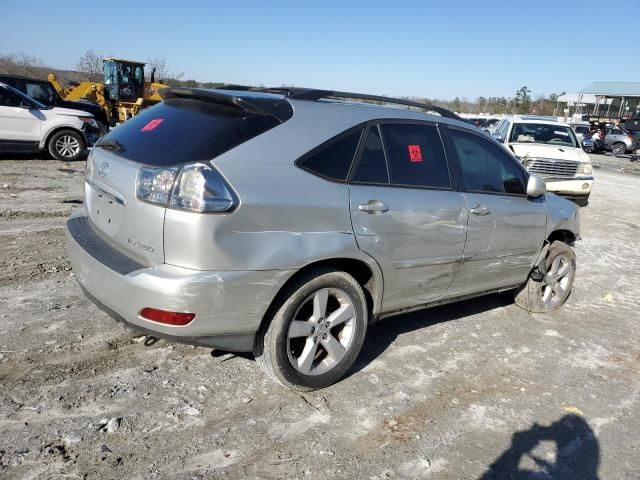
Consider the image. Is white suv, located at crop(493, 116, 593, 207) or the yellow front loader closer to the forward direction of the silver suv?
the white suv

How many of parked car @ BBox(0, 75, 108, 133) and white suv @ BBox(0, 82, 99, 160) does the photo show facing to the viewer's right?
2

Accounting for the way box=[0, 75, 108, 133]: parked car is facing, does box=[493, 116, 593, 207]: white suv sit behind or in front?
in front

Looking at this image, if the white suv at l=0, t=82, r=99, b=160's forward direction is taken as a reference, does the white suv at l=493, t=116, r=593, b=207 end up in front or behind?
in front

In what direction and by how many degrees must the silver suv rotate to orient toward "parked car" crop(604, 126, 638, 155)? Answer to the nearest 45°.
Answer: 0° — it already faces it

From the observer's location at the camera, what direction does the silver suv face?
facing away from the viewer and to the right of the viewer

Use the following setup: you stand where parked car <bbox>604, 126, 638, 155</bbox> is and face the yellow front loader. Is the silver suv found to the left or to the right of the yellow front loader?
left

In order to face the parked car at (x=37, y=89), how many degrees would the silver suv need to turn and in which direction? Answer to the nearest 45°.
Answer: approximately 90° to its left

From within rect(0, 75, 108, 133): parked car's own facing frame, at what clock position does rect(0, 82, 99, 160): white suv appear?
The white suv is roughly at 3 o'clock from the parked car.

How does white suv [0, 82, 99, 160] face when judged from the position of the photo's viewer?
facing to the right of the viewer

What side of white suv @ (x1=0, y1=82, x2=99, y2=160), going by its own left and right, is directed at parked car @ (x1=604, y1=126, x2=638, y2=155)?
front

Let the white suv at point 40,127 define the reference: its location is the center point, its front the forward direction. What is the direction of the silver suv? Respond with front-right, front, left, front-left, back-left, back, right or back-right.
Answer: right

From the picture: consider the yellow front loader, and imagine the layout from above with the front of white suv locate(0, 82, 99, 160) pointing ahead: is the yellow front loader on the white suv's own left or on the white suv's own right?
on the white suv's own left

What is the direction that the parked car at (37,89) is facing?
to the viewer's right
